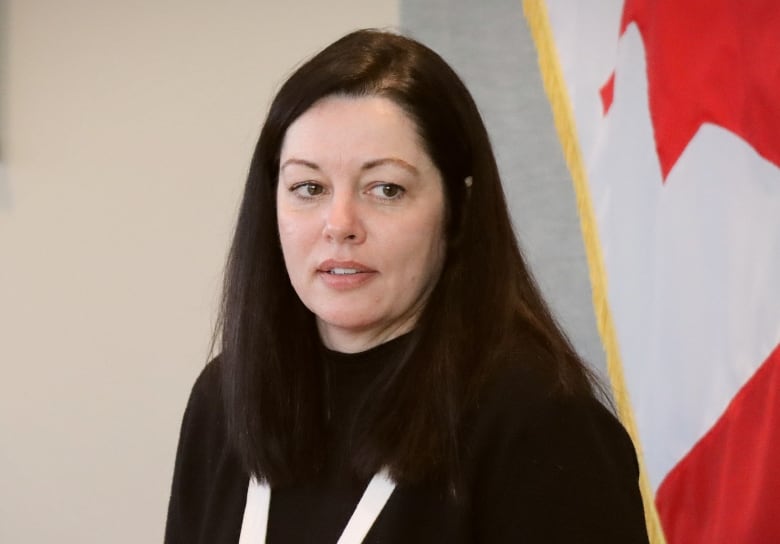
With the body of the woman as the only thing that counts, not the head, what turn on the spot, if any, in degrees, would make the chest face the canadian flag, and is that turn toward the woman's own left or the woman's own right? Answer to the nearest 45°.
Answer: approximately 180°

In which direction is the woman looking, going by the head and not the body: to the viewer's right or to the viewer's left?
to the viewer's left

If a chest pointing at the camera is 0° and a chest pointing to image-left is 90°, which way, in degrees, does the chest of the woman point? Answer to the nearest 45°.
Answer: approximately 45°
